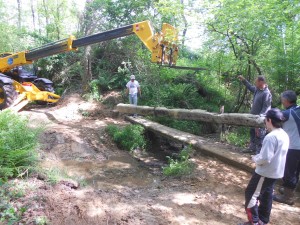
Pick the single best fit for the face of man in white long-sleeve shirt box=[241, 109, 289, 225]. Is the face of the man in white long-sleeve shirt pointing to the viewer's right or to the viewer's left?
to the viewer's left

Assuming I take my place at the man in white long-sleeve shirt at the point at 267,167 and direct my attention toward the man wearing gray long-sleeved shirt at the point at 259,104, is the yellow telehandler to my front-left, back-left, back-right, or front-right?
front-left

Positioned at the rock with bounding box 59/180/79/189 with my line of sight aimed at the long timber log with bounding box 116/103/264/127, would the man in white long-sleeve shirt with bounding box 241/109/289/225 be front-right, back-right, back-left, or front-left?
front-right

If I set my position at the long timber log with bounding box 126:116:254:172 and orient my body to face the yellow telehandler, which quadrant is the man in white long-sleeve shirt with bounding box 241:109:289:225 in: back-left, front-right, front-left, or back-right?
back-left

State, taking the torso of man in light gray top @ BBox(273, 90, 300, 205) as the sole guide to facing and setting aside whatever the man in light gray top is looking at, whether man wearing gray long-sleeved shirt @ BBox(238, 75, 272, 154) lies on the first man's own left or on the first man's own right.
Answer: on the first man's own right

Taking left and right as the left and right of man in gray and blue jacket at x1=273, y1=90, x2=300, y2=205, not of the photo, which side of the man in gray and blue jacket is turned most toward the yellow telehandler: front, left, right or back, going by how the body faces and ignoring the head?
front

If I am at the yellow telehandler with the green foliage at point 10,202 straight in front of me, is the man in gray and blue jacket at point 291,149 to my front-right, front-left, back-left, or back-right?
front-left

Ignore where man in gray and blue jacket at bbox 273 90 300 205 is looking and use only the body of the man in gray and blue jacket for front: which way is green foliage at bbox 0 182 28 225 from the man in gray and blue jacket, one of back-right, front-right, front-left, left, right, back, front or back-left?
front-left

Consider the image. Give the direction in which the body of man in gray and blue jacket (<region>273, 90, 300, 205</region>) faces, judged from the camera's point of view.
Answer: to the viewer's left

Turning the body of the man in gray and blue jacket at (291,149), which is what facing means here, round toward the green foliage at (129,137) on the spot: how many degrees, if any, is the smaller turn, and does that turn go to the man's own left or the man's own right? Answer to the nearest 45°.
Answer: approximately 45° to the man's own right
